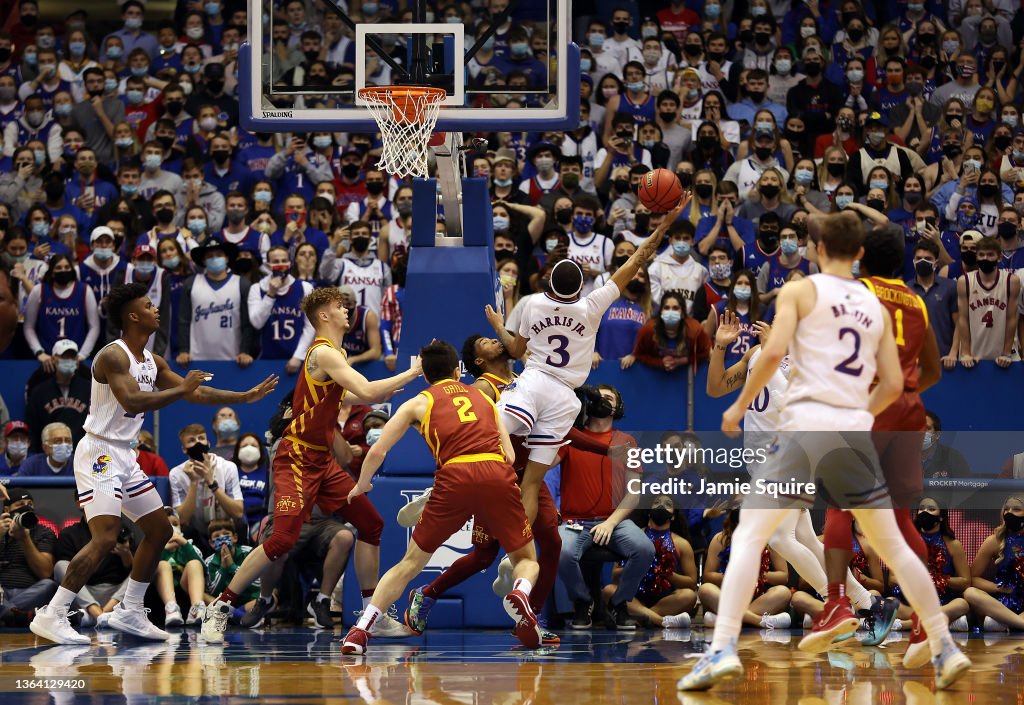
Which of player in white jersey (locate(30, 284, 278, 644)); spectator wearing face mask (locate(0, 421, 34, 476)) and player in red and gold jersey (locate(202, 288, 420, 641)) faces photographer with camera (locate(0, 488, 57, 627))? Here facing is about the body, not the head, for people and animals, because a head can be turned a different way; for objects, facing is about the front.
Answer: the spectator wearing face mask

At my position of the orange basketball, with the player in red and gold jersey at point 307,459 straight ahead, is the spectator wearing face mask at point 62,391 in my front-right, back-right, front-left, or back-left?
front-right

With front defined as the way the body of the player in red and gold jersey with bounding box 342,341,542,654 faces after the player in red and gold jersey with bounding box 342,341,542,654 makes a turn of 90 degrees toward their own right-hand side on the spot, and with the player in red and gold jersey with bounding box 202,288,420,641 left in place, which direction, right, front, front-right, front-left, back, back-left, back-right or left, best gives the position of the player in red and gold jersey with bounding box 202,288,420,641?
back-left

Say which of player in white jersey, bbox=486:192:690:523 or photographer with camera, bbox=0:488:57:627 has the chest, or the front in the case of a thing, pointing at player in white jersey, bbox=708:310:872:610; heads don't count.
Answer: the photographer with camera

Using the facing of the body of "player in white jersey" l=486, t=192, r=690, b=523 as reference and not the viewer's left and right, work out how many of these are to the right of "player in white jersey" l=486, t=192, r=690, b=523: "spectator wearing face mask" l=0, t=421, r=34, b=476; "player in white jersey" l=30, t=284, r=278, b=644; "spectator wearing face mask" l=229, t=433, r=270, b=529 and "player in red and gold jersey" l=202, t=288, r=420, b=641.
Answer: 0

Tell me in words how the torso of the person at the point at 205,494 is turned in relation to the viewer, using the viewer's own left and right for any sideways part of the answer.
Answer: facing the viewer

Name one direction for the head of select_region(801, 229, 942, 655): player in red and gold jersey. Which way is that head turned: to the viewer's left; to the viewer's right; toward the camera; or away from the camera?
away from the camera

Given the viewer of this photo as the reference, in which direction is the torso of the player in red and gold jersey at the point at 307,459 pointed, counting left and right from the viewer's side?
facing to the right of the viewer

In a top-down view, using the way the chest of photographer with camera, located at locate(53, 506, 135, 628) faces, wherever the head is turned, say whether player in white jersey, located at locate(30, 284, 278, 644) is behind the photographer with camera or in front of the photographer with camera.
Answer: in front

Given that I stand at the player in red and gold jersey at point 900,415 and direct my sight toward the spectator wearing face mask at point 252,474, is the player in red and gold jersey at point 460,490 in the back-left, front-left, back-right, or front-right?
front-left

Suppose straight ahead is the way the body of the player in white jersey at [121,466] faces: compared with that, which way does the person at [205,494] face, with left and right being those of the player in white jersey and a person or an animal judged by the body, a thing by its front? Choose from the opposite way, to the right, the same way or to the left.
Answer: to the right

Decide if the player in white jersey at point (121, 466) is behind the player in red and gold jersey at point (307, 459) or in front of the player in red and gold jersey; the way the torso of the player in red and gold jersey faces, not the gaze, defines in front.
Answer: behind

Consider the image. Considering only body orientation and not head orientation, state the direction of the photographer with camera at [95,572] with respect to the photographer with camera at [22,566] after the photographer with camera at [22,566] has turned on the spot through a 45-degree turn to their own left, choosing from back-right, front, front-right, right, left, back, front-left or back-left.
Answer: front

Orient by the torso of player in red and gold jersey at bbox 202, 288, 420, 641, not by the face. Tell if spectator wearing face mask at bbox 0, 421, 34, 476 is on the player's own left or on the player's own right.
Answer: on the player's own left

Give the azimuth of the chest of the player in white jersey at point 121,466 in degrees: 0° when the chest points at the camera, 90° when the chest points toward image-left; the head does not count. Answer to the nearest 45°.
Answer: approximately 270°

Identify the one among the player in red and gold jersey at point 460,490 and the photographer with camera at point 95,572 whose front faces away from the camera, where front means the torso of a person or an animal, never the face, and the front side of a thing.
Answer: the player in red and gold jersey

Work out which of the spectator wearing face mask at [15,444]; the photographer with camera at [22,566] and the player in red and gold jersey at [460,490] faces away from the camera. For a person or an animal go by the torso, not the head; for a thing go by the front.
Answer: the player in red and gold jersey

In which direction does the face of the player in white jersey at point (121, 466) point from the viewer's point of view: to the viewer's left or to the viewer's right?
to the viewer's right

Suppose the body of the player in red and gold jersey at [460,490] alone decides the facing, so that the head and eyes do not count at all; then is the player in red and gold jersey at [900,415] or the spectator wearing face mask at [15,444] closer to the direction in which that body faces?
the spectator wearing face mask
